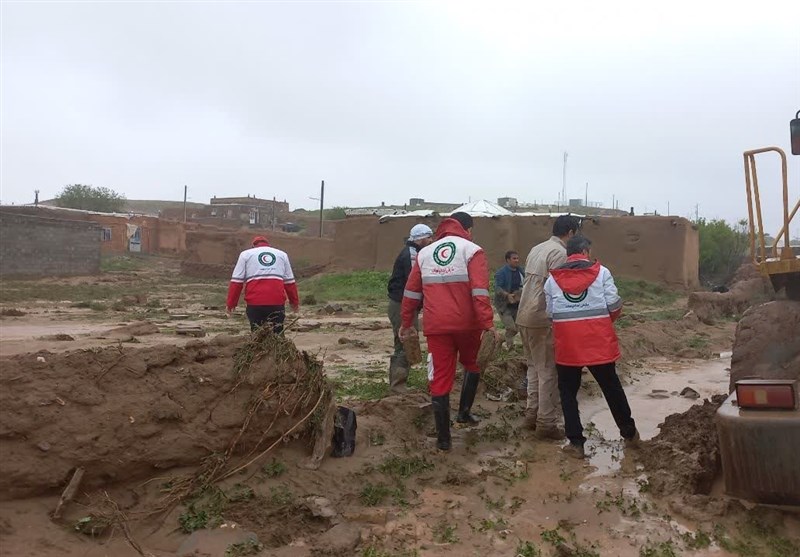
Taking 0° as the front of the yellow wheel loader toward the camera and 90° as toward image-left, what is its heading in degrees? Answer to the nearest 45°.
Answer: approximately 180°

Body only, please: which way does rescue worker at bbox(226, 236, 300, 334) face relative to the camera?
away from the camera

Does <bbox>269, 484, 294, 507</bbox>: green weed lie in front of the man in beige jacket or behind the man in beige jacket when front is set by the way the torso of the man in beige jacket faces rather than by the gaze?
behind

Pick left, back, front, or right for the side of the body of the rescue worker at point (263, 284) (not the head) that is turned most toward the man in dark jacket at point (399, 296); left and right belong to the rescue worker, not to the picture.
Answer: right

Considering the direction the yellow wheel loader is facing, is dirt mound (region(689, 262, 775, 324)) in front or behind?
in front

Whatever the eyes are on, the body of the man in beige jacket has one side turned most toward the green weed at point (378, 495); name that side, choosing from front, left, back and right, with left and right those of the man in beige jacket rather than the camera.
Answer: back

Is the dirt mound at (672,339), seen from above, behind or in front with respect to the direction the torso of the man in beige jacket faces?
in front

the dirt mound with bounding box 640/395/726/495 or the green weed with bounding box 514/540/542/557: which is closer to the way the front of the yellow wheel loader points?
the dirt mound

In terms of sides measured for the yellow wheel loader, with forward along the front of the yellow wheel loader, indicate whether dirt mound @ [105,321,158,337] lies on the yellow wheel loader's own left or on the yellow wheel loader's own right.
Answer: on the yellow wheel loader's own left

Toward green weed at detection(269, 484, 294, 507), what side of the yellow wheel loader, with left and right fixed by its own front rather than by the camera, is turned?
left

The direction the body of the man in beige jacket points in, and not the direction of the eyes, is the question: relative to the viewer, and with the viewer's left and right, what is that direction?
facing away from the viewer and to the right of the viewer

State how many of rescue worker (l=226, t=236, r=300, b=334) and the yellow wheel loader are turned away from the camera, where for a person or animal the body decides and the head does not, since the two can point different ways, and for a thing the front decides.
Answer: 2
